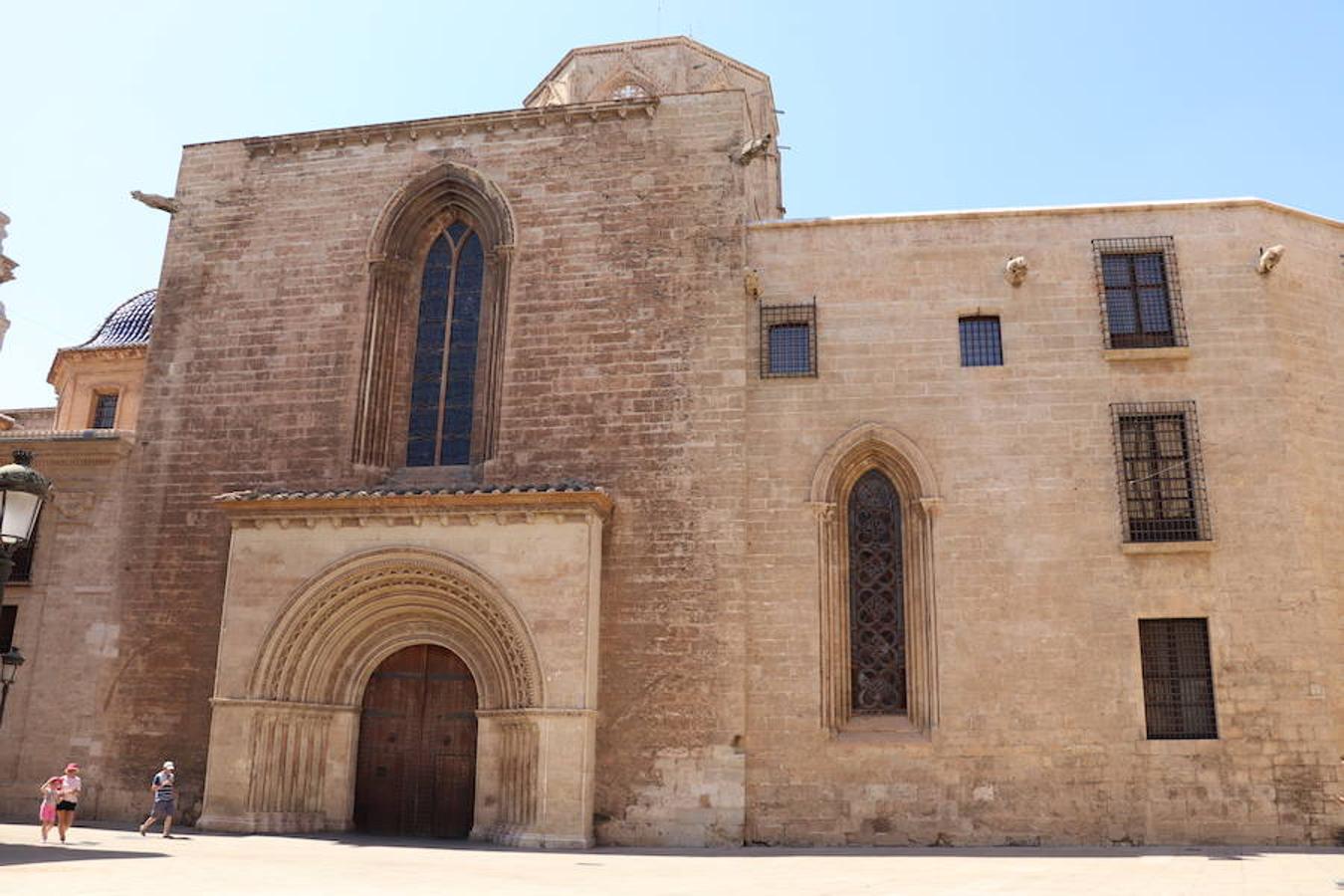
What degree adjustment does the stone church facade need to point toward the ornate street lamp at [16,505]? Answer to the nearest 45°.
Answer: approximately 45° to its right

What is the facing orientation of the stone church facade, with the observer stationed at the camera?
facing the viewer

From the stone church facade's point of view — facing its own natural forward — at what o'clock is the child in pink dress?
The child in pink dress is roughly at 3 o'clock from the stone church facade.

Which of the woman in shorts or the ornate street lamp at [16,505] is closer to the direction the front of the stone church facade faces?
the ornate street lamp

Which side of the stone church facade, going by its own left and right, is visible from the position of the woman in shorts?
right
